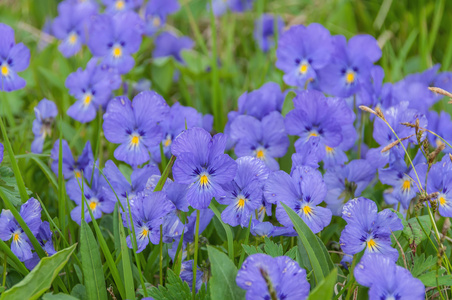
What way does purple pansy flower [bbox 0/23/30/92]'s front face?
toward the camera

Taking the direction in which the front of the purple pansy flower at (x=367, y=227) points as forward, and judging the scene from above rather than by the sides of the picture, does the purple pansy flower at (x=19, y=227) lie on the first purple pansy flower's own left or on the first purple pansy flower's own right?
on the first purple pansy flower's own right

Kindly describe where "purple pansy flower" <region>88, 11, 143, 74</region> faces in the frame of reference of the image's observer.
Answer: facing the viewer

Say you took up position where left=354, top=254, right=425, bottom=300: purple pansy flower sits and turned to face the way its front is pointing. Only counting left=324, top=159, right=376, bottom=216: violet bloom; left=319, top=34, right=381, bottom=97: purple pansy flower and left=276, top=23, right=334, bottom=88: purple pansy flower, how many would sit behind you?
3

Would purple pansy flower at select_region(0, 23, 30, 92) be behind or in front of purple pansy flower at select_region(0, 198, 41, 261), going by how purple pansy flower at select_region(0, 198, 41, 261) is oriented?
behind

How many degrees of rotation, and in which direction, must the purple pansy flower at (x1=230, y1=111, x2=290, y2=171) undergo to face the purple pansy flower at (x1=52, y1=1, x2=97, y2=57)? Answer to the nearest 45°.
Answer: approximately 135° to its right

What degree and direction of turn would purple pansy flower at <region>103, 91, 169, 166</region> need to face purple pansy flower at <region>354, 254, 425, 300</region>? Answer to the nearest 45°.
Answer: approximately 45° to its left

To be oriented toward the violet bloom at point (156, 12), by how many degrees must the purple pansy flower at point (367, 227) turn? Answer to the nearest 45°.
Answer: approximately 135° to its right

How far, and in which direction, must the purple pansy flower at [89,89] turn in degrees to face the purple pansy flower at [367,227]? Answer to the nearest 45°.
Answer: approximately 45° to its left

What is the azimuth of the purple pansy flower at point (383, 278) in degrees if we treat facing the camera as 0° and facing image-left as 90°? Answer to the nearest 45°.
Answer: approximately 0°

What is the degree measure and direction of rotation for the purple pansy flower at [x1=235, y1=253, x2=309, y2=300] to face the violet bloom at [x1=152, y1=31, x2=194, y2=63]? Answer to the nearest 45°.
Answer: approximately 180°

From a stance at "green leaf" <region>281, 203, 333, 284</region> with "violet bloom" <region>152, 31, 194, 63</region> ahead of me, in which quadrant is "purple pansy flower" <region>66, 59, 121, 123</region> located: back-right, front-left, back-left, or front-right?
front-left

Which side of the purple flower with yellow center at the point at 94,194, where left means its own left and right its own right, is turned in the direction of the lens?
front
